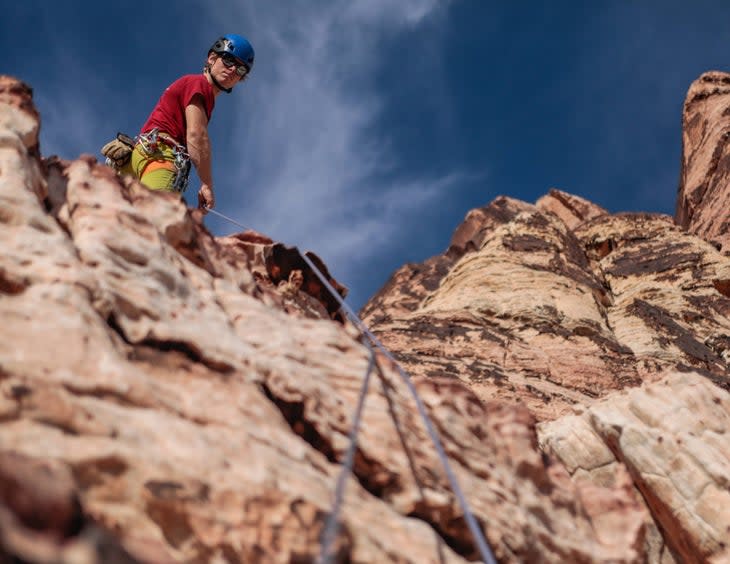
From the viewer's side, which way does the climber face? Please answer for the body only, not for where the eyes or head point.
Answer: to the viewer's right
